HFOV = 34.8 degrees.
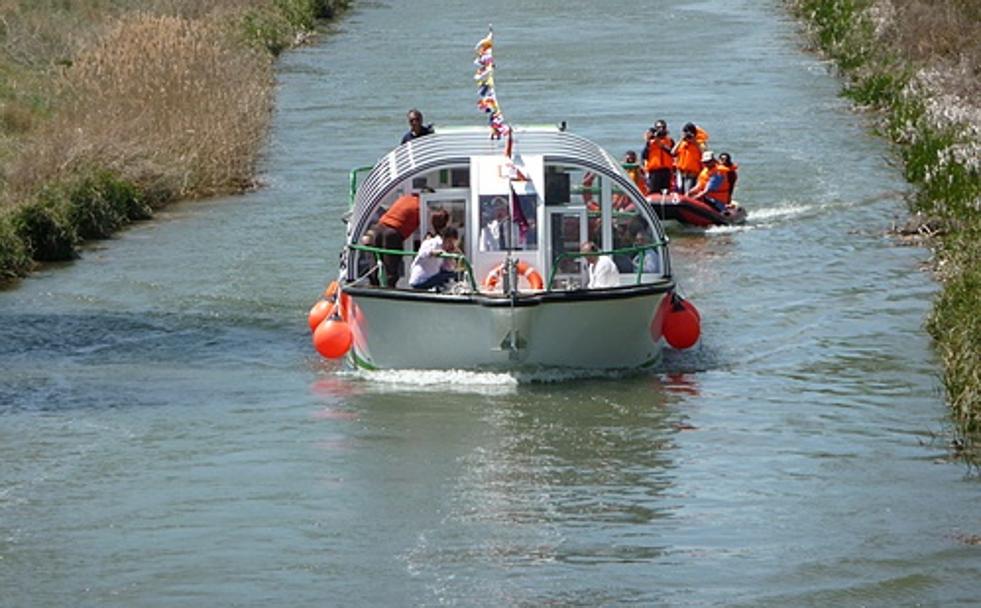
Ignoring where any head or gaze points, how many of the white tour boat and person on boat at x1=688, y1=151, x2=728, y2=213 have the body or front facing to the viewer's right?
0

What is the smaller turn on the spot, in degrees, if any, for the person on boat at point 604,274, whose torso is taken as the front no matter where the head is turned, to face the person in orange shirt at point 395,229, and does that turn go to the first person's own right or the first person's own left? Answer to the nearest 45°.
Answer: approximately 45° to the first person's own right

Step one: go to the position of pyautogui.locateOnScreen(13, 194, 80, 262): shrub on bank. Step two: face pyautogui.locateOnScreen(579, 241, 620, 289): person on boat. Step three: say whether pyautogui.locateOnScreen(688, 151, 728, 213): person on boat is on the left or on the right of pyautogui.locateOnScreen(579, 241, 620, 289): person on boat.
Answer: left

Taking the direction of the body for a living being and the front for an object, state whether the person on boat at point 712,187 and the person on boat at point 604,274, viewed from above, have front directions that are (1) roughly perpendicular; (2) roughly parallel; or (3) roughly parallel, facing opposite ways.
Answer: roughly parallel

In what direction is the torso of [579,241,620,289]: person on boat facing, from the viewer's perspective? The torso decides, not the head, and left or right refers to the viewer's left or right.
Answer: facing the viewer and to the left of the viewer

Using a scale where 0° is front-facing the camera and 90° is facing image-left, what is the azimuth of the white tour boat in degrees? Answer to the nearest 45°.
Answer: approximately 0°
